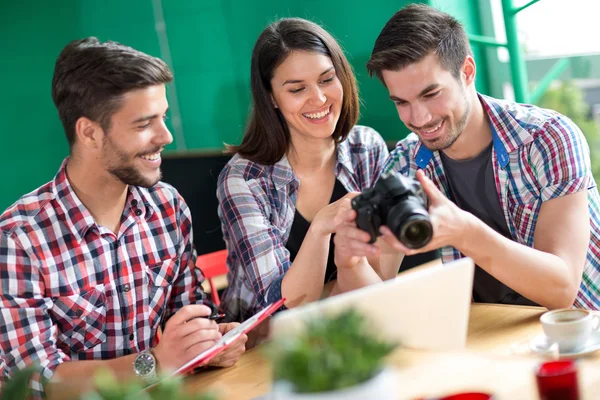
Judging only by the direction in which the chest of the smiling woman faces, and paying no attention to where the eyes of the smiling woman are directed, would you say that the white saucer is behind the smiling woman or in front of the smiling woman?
in front

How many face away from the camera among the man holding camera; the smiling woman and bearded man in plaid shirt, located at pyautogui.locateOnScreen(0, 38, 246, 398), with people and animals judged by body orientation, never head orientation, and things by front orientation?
0

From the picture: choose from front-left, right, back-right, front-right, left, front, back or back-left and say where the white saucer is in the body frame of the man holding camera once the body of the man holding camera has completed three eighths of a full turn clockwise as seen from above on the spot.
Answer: back

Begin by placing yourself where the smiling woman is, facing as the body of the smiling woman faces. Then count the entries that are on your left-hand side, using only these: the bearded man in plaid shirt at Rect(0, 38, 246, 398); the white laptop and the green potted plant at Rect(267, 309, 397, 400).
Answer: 0

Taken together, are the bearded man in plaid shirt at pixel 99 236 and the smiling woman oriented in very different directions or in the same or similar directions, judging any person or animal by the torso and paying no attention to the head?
same or similar directions

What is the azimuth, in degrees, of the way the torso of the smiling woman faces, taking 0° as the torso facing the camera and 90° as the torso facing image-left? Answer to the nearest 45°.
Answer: approximately 315°

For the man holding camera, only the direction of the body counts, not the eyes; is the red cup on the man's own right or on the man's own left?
on the man's own left

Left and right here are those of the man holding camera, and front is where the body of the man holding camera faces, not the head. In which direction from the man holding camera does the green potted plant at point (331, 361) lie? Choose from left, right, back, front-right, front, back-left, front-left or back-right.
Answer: front-left

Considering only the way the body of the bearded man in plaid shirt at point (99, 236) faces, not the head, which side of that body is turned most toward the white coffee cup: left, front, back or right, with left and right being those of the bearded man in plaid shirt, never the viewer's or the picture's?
front

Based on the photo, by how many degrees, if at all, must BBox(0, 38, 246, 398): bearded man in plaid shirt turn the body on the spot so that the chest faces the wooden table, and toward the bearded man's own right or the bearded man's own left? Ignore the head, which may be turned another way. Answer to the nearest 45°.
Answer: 0° — they already face it

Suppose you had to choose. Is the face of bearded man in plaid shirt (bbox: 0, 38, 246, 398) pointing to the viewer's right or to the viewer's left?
to the viewer's right

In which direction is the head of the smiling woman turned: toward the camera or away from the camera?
toward the camera

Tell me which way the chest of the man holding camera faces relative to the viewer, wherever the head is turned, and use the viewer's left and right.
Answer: facing the viewer and to the left of the viewer

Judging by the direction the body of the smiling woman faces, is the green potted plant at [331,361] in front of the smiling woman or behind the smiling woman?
in front

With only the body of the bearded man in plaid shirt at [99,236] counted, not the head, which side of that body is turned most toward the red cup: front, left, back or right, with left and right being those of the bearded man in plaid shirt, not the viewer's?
front

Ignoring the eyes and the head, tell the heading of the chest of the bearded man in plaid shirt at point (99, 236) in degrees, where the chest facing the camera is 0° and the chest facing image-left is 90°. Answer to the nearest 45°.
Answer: approximately 315°

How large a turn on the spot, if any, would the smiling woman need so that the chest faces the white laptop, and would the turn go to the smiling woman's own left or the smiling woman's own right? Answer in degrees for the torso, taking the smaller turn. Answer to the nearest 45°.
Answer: approximately 45° to the smiling woman's own right

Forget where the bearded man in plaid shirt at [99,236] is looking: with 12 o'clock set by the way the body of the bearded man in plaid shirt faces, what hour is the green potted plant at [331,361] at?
The green potted plant is roughly at 1 o'clock from the bearded man in plaid shirt.

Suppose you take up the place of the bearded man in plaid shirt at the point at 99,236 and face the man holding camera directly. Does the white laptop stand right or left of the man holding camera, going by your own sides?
right

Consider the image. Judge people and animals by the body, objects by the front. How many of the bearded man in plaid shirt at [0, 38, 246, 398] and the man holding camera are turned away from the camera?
0
